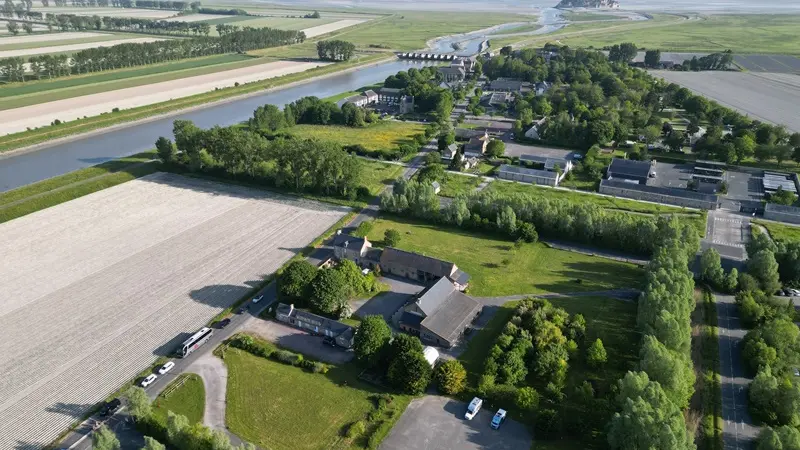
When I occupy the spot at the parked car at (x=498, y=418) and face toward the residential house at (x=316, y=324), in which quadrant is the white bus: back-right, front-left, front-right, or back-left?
front-left

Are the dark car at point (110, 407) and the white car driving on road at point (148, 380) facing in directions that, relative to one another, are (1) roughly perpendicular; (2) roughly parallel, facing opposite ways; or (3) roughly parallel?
roughly parallel

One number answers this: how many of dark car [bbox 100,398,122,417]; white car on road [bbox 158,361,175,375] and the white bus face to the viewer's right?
0

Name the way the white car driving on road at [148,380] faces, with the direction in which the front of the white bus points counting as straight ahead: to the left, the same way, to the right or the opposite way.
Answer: the same way
